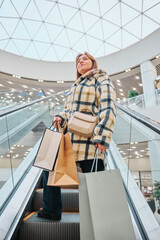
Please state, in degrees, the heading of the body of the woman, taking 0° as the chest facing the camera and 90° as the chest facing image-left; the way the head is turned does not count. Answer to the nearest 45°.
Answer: approximately 45°

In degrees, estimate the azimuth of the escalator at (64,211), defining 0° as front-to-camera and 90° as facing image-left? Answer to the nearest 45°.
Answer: approximately 0°
